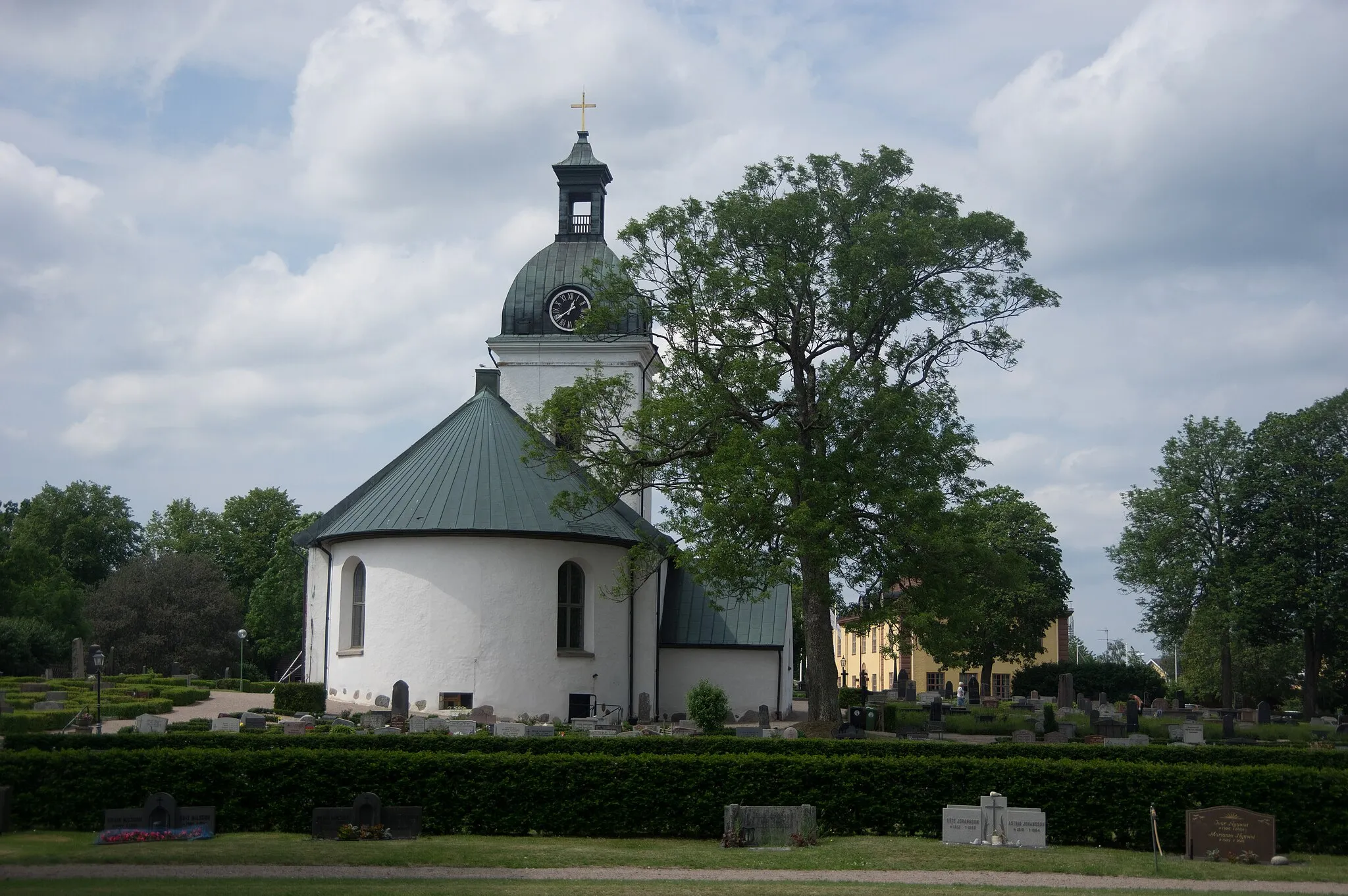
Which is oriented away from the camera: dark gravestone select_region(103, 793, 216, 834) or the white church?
the white church

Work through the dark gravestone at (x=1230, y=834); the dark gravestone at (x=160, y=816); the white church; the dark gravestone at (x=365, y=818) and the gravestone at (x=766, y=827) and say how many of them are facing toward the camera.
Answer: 4

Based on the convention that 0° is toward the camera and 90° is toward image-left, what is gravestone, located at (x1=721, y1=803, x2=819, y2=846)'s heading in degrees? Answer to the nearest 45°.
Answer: approximately 0°

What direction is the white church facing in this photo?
away from the camera

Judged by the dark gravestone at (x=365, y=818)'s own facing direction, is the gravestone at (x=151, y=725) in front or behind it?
behind

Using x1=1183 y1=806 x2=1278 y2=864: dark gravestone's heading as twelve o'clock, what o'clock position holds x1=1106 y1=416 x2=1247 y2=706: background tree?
The background tree is roughly at 6 o'clock from the dark gravestone.

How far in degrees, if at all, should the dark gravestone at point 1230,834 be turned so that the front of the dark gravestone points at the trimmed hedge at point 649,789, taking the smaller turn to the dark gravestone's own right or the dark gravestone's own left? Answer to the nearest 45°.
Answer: approximately 90° to the dark gravestone's own right

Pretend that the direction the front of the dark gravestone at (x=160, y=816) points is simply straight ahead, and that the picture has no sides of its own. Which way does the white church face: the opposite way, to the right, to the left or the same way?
the opposite way
